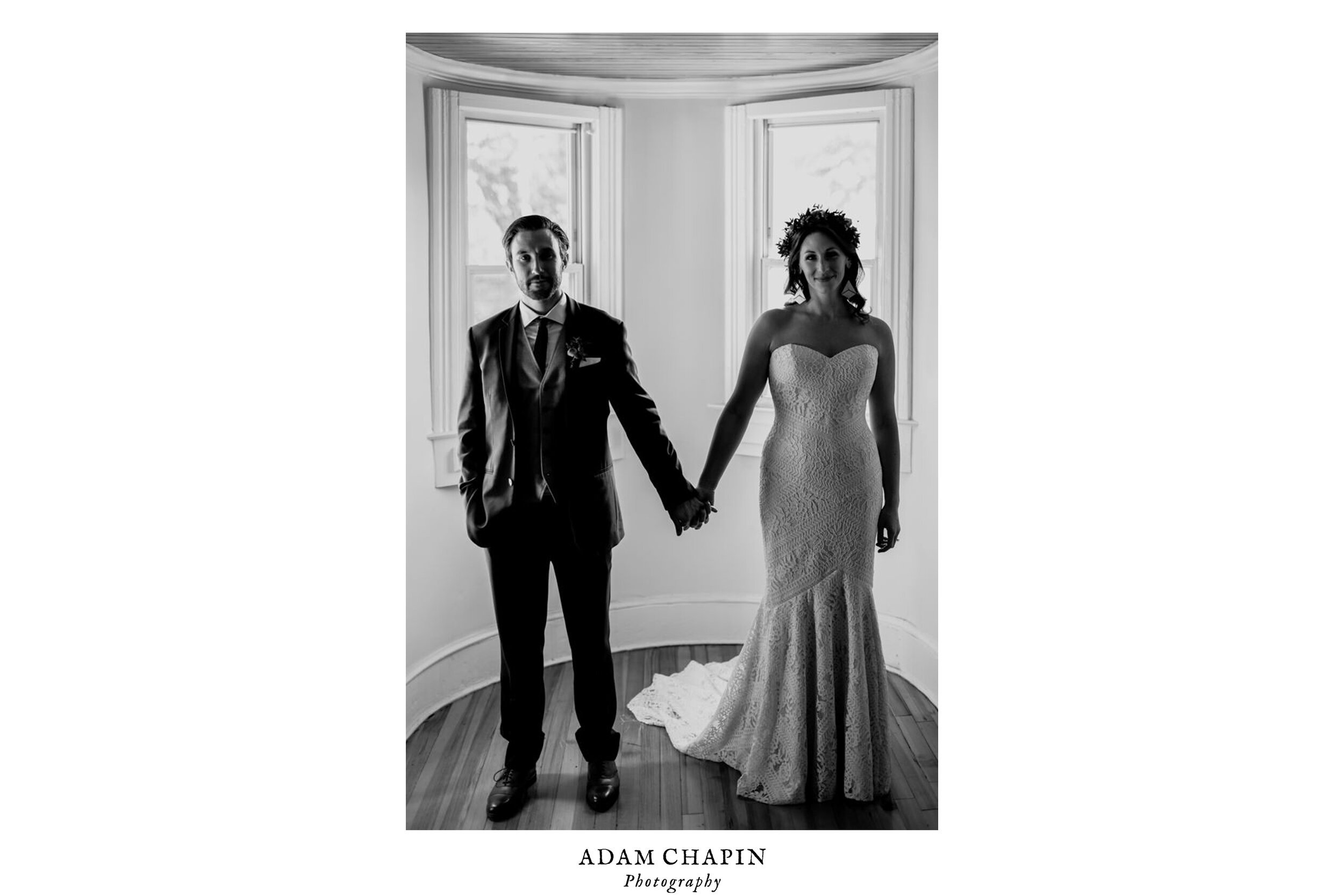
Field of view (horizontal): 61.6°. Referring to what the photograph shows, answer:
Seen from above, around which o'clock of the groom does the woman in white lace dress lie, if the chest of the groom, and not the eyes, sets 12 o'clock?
The woman in white lace dress is roughly at 9 o'clock from the groom.

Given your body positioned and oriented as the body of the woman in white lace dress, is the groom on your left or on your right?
on your right

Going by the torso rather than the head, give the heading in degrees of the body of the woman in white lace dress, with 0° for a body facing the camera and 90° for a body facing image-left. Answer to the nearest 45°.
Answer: approximately 0°

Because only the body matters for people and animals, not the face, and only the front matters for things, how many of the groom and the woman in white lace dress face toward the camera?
2

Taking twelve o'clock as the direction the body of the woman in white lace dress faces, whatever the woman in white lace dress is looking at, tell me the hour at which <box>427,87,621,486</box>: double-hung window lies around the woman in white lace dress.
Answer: The double-hung window is roughly at 5 o'clock from the woman in white lace dress.

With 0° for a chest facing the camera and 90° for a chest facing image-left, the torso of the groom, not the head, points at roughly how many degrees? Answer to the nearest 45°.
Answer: approximately 0°
